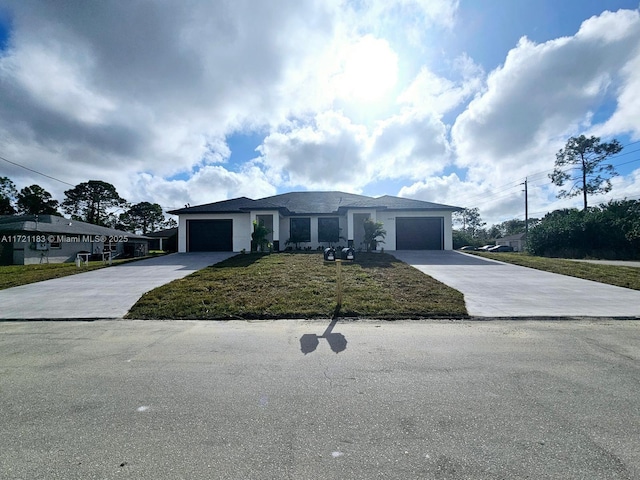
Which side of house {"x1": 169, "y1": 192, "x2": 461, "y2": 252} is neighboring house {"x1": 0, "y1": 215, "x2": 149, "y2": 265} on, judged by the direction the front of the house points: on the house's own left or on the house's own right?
on the house's own right

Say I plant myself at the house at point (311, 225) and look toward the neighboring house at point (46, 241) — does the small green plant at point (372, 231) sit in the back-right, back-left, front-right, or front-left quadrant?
back-left

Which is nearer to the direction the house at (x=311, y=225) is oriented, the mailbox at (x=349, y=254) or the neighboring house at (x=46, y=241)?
the mailbox

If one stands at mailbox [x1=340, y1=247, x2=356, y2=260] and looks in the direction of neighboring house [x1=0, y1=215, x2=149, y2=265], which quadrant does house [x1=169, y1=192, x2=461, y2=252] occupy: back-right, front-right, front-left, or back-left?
front-right

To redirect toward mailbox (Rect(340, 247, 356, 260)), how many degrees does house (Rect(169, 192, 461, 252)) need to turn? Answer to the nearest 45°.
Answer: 0° — it already faces it

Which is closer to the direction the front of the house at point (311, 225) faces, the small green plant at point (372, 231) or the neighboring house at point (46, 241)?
the small green plant

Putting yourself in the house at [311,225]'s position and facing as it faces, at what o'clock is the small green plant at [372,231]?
The small green plant is roughly at 10 o'clock from the house.

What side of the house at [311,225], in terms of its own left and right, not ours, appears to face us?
front
